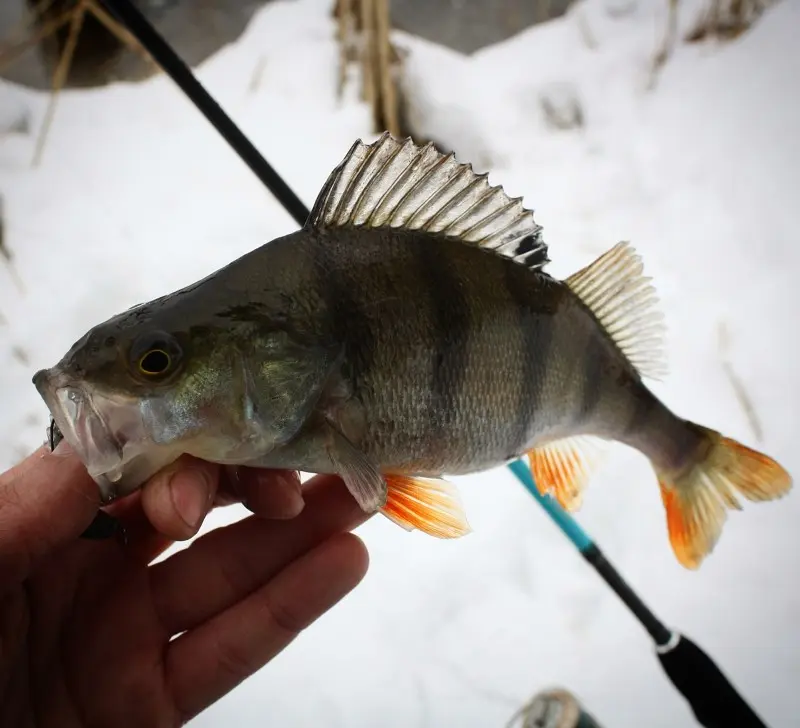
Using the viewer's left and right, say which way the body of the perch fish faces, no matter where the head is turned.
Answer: facing to the left of the viewer
